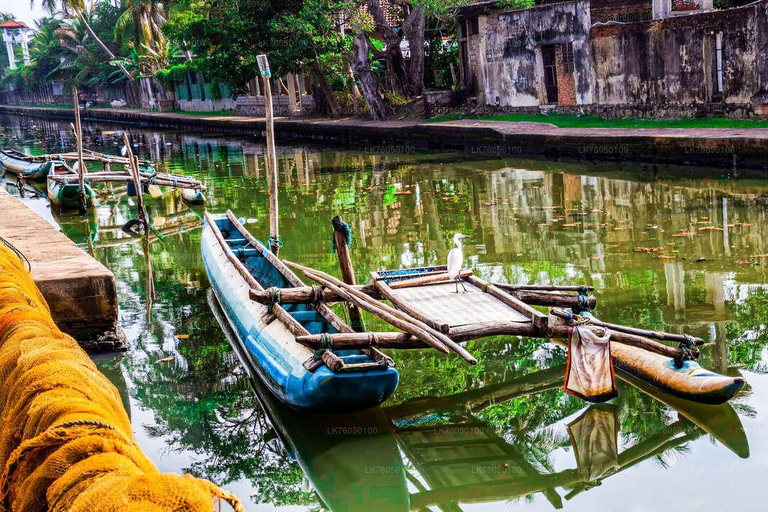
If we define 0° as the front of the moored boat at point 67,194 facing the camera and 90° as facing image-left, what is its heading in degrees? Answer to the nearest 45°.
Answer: approximately 315°

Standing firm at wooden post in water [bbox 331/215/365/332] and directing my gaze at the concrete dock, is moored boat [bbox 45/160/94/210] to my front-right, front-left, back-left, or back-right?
front-right

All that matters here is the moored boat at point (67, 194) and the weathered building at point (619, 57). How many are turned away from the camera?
0

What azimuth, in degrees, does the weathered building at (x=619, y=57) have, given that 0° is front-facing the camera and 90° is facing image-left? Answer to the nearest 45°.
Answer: approximately 0°

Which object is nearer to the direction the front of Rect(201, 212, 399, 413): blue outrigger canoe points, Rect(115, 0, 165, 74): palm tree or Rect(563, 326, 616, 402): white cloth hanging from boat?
the white cloth hanging from boat

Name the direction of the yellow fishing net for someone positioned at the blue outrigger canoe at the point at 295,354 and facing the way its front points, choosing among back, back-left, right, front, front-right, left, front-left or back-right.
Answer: front-right

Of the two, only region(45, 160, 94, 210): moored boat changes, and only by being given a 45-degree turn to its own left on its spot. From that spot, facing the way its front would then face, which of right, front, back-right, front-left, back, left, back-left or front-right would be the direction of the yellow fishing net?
right

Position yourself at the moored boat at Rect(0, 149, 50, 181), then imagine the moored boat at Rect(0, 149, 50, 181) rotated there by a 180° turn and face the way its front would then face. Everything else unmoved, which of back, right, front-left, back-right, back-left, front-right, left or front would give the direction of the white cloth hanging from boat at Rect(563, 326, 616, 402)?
back-left

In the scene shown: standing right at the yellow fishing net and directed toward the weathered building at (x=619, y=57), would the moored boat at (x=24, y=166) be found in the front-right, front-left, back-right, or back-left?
front-left

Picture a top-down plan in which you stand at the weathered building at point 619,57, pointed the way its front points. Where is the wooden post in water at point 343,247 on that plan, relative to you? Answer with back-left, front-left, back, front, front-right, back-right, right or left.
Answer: front

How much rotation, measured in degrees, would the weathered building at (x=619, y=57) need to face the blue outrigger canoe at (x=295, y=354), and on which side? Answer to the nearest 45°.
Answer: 0° — it already faces it

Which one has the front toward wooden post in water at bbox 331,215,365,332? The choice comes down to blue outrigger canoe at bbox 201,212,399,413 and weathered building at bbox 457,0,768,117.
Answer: the weathered building

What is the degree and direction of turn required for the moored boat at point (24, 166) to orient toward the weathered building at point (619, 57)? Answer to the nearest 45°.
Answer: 0° — it already faces it

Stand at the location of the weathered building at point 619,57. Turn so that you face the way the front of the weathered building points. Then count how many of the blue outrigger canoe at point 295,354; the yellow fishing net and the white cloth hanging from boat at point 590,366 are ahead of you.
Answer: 3

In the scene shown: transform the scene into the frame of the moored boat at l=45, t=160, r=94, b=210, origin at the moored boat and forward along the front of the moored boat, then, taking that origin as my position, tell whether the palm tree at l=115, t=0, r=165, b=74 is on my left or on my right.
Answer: on my left

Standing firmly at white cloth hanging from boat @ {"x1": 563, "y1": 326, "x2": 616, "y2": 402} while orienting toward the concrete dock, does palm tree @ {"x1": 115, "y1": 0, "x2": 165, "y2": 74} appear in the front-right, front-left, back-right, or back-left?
front-right
